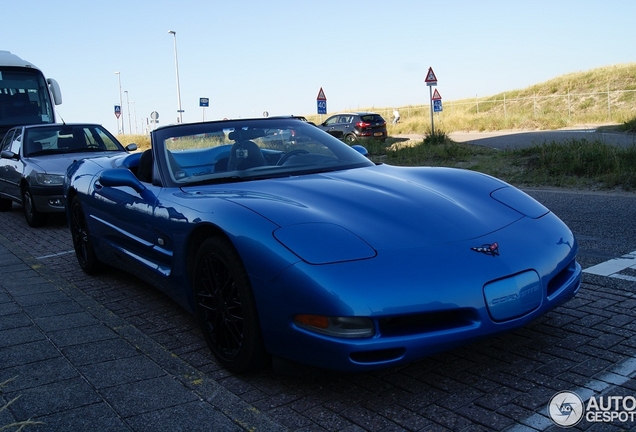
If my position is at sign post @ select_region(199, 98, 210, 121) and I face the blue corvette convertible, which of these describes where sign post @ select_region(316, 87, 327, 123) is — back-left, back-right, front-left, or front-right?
front-left

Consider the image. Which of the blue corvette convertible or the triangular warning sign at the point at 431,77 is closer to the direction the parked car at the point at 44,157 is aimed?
the blue corvette convertible

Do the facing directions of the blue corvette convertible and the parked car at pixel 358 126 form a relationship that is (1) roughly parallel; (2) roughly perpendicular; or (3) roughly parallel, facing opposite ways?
roughly parallel, facing opposite ways

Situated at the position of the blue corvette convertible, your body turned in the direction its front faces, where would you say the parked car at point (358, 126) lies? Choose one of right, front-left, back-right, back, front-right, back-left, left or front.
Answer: back-left

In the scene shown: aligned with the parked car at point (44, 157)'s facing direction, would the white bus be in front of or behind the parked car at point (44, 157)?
behind

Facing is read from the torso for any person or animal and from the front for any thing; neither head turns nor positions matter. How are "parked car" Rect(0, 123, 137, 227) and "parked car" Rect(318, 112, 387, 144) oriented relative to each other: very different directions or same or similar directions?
very different directions

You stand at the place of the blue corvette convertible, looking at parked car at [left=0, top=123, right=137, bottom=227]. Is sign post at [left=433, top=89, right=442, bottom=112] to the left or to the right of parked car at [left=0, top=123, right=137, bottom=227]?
right

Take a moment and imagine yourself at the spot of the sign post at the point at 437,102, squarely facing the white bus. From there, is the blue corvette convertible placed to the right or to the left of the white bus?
left

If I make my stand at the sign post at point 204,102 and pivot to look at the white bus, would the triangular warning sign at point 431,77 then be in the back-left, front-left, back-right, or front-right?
front-left

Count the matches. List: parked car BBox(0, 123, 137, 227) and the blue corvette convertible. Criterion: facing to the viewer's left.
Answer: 0

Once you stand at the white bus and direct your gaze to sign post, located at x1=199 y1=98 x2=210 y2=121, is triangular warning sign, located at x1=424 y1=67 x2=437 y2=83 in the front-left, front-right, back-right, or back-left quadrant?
front-right

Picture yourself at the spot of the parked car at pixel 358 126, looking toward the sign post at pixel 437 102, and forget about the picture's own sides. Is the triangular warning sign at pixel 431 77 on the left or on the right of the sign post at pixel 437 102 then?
right

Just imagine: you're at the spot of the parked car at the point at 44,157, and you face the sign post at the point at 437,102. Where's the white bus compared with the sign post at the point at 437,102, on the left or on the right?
left

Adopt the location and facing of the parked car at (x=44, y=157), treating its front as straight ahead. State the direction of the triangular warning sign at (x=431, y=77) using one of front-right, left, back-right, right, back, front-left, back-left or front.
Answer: left

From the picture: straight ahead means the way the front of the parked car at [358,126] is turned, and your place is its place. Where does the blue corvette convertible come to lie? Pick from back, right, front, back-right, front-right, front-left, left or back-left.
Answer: back-left

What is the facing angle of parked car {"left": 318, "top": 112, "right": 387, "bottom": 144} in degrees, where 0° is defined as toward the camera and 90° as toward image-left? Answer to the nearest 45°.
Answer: approximately 135°

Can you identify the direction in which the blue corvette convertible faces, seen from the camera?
facing the viewer and to the right of the viewer

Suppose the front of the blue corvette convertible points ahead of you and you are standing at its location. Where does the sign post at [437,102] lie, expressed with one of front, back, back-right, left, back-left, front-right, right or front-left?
back-left
